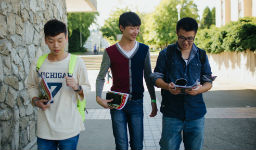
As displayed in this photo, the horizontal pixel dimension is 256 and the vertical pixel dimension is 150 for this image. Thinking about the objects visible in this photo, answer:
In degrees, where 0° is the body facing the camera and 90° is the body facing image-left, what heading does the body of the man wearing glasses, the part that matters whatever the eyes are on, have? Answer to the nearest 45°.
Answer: approximately 0°

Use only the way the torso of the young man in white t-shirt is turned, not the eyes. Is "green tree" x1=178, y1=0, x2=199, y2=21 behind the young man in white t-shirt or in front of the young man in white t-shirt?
behind

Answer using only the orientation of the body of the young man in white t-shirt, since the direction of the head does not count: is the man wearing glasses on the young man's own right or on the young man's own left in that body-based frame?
on the young man's own left

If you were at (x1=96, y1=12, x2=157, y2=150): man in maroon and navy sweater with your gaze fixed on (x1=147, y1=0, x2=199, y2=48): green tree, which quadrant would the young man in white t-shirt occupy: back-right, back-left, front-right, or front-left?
back-left

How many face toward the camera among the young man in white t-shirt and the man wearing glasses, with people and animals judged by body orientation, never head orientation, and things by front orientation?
2

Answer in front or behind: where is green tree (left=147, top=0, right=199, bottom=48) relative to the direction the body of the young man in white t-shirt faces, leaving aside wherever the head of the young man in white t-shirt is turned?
behind

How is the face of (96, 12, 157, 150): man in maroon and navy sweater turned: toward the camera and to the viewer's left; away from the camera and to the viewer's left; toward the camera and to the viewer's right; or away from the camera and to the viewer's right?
toward the camera and to the viewer's right

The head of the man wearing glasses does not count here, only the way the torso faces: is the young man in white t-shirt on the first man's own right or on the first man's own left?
on the first man's own right

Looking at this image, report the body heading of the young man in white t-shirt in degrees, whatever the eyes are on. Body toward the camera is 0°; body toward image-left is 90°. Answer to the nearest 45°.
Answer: approximately 0°
